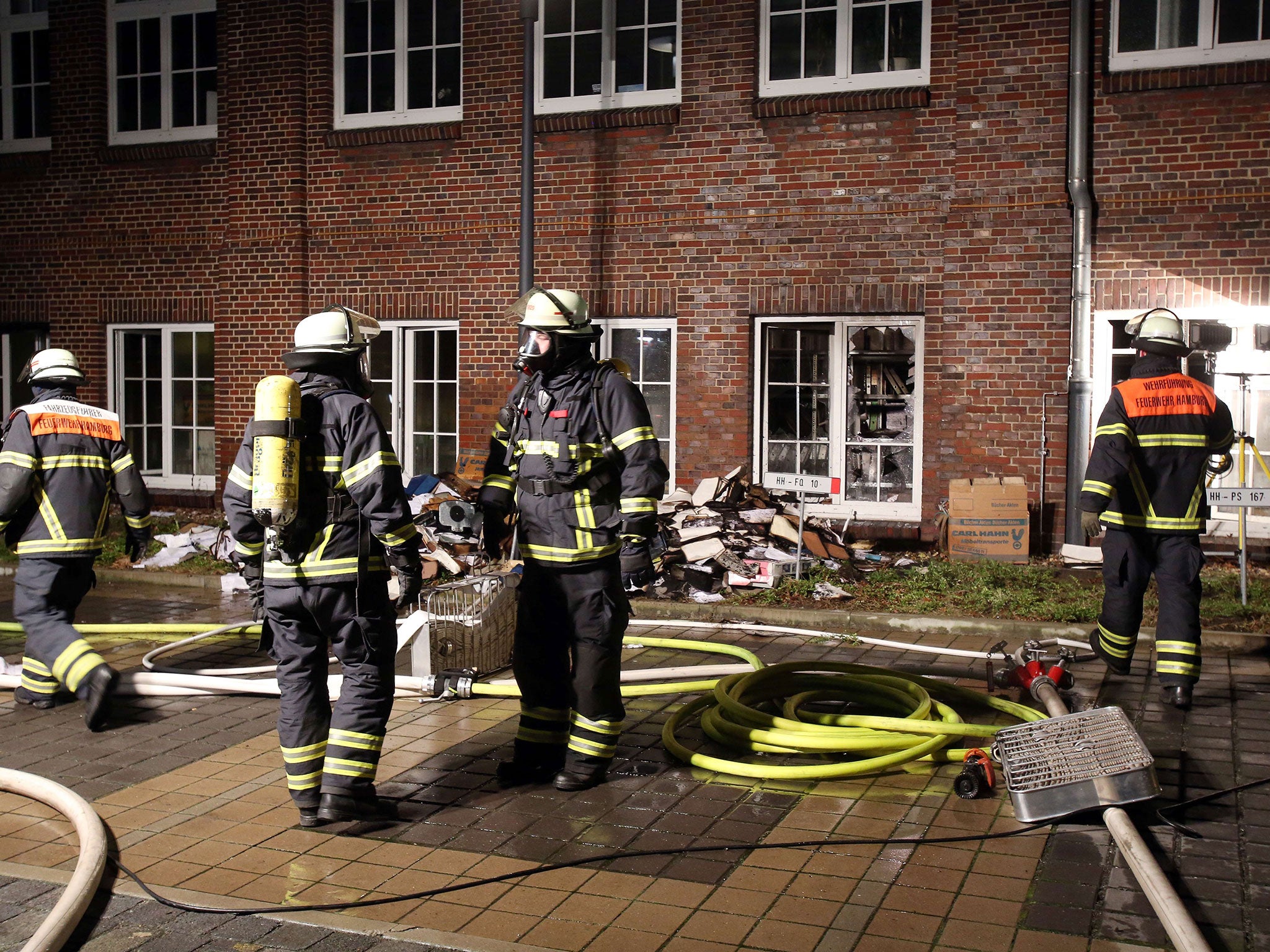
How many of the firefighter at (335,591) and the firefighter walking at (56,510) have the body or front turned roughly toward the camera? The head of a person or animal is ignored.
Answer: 0

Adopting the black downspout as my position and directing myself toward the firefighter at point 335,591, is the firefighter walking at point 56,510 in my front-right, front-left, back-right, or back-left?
front-right

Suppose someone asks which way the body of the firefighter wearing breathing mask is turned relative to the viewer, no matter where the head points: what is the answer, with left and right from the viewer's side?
facing the viewer and to the left of the viewer

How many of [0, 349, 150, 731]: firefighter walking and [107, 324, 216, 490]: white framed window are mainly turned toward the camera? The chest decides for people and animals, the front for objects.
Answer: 1

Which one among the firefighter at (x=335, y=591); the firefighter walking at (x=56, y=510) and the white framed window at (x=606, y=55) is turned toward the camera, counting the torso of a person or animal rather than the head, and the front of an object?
the white framed window

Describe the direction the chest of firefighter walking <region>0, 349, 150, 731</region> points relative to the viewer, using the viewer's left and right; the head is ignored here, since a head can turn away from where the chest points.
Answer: facing away from the viewer and to the left of the viewer

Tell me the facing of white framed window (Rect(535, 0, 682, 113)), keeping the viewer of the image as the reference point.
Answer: facing the viewer

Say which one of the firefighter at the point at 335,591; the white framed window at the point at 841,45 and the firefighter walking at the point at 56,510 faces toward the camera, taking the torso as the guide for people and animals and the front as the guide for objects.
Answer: the white framed window

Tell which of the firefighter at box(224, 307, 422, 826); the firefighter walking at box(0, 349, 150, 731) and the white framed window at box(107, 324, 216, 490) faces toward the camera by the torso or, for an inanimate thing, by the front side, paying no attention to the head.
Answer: the white framed window

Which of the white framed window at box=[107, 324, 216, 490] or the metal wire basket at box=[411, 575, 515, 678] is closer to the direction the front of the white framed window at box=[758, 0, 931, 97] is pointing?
the metal wire basket

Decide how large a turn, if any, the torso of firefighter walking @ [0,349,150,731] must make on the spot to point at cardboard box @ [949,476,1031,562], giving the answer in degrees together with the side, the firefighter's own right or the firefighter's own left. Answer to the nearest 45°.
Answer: approximately 135° to the firefighter's own right

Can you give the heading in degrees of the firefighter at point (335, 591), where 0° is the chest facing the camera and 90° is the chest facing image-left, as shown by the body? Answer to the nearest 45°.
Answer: approximately 225°

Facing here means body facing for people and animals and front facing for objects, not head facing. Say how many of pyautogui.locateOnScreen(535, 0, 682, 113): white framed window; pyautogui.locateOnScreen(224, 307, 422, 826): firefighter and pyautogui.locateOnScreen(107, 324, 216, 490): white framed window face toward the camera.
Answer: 2

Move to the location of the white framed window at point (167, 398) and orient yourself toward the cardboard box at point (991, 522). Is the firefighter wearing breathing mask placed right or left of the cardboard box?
right

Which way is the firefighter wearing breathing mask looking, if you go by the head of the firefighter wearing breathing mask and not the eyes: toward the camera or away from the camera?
toward the camera

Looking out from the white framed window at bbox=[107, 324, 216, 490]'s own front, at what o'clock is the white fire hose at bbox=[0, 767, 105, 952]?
The white fire hose is roughly at 12 o'clock from the white framed window.
